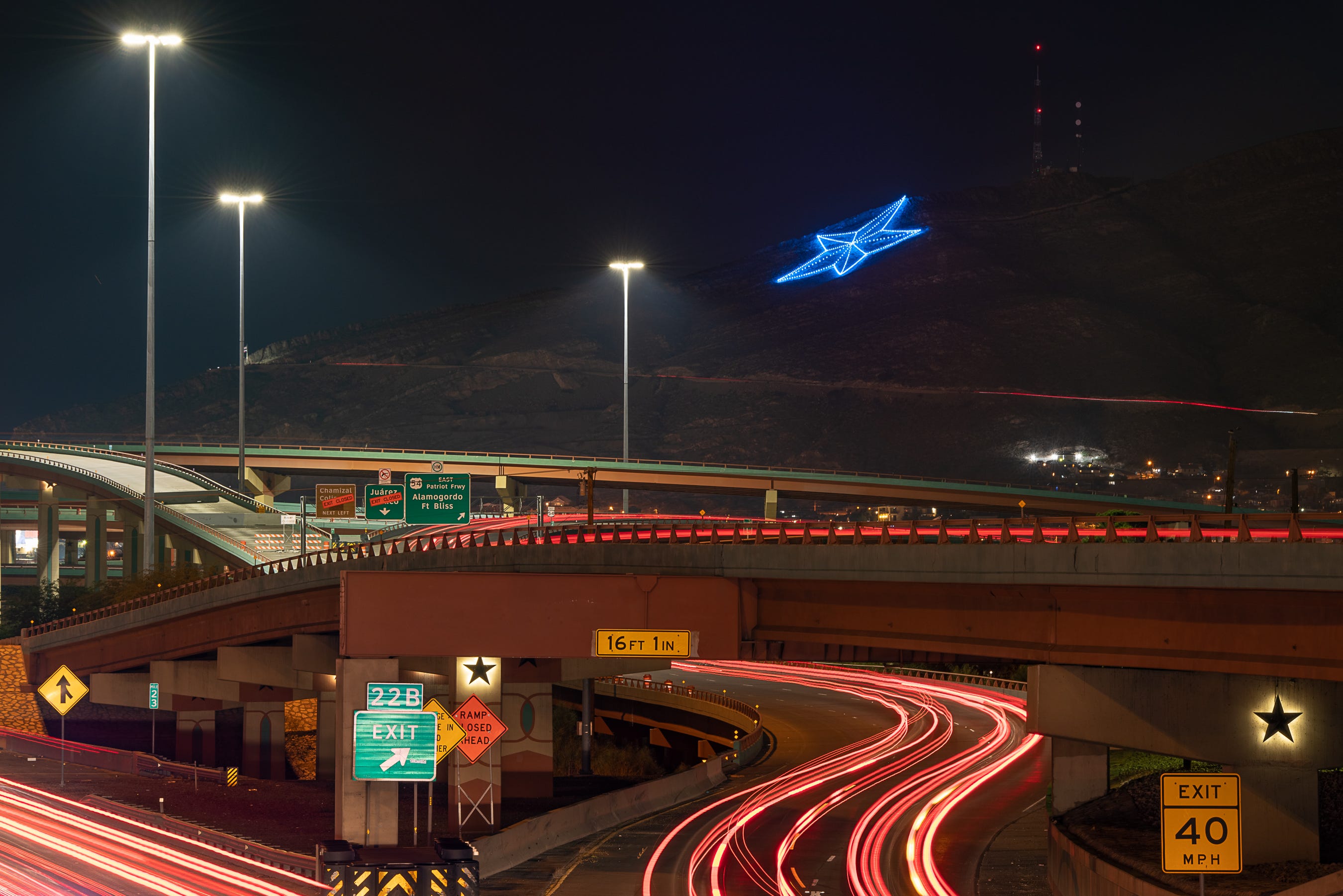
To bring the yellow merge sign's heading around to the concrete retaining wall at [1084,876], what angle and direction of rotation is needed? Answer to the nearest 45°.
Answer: approximately 45° to its left

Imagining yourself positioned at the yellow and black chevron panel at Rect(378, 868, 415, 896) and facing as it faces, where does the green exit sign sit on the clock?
The green exit sign is roughly at 6 o'clock from the yellow and black chevron panel.
